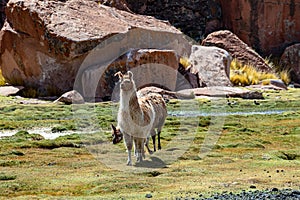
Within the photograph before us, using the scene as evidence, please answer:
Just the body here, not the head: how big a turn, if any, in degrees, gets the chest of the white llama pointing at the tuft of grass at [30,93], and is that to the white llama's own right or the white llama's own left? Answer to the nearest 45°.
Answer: approximately 135° to the white llama's own right

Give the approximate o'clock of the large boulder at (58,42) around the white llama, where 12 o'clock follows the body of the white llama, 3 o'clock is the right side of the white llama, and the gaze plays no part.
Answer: The large boulder is roughly at 4 o'clock from the white llama.

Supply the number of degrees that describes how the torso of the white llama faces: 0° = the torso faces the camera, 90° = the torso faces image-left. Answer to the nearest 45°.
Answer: approximately 45°

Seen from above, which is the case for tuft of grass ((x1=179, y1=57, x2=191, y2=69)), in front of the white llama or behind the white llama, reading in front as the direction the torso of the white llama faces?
behind

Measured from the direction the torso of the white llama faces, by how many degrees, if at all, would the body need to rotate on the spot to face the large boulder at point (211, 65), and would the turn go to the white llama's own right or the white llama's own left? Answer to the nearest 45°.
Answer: approximately 135° to the white llama's own right

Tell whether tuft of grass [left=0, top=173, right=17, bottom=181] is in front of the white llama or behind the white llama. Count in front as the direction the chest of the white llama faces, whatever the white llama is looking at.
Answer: in front

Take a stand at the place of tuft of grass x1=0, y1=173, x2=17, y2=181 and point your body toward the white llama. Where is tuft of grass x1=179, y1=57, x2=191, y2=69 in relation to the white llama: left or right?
left
